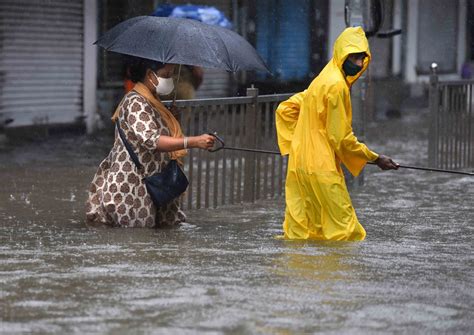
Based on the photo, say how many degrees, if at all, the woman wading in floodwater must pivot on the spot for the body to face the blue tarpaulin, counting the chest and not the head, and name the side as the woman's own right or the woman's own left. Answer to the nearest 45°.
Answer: approximately 90° to the woman's own left

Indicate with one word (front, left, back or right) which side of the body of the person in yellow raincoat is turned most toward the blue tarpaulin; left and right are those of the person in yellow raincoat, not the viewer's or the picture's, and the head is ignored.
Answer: left

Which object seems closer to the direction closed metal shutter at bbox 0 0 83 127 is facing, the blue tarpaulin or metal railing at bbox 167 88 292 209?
the metal railing

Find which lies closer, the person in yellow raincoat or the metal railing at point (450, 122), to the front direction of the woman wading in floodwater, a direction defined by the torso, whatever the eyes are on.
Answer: the person in yellow raincoat

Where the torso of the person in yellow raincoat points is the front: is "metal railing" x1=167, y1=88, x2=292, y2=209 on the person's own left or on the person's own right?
on the person's own left

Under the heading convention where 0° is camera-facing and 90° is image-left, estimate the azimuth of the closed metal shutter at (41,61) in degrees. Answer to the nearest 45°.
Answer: approximately 0°

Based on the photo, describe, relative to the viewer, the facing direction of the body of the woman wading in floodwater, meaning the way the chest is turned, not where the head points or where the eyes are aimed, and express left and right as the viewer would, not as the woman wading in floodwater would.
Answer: facing to the right of the viewer

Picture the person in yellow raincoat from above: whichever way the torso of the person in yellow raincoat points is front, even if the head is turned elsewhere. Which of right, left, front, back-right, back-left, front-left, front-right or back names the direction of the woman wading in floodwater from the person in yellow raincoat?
back

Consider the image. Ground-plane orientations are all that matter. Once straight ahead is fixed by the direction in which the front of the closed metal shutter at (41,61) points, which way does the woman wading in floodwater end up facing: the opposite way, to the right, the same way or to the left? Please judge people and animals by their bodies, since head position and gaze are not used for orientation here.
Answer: to the left

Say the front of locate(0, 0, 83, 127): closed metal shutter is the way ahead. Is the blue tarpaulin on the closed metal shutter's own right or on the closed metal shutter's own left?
on the closed metal shutter's own left
